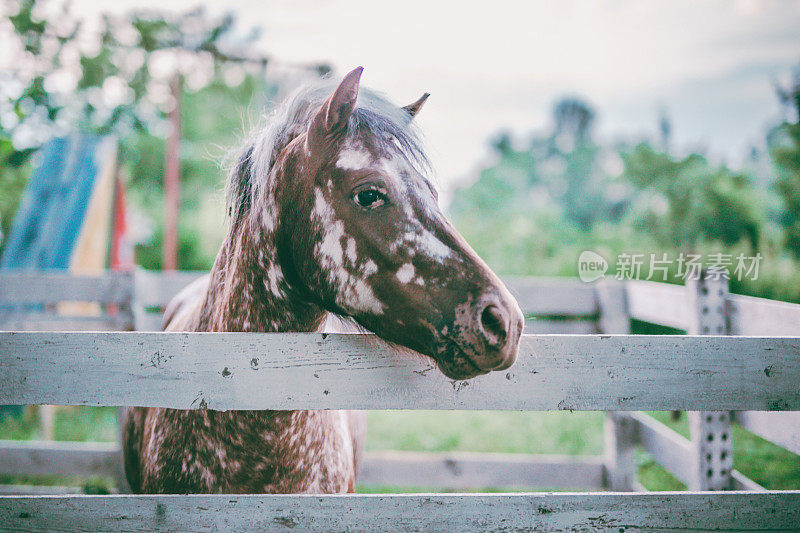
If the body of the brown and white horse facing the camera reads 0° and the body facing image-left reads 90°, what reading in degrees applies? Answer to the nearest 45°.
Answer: approximately 315°

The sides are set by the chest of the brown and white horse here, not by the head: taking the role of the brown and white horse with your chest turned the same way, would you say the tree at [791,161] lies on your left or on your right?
on your left
